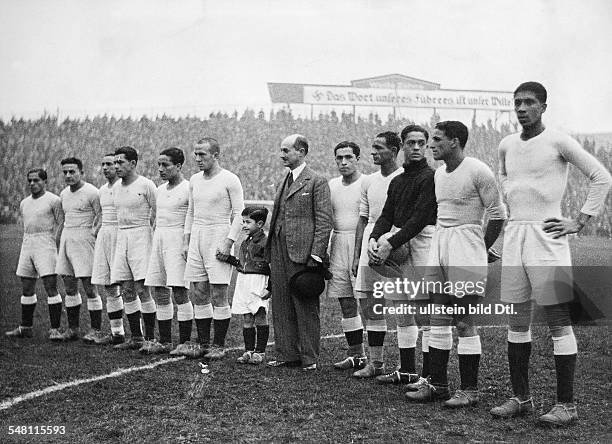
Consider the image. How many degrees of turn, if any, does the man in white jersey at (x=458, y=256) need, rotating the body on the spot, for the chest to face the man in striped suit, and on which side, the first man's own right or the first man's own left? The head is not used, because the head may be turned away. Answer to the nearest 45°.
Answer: approximately 90° to the first man's own right

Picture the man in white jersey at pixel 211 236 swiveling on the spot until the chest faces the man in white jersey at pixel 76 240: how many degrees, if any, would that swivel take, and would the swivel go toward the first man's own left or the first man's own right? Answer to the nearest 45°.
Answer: approximately 90° to the first man's own right

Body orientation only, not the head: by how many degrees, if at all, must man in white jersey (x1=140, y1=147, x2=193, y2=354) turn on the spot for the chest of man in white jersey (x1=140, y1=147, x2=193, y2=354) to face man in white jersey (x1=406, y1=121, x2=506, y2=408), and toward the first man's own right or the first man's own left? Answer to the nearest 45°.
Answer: approximately 90° to the first man's own left

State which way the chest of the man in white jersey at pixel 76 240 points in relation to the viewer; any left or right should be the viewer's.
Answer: facing the viewer and to the left of the viewer

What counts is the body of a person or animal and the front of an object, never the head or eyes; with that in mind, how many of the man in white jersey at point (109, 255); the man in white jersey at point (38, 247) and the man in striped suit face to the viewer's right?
0

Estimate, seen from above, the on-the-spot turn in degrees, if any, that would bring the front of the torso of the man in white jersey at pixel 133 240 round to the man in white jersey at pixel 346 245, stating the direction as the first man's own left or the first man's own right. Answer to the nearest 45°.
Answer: approximately 90° to the first man's own left

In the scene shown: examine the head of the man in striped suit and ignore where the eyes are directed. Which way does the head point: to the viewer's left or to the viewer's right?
to the viewer's left

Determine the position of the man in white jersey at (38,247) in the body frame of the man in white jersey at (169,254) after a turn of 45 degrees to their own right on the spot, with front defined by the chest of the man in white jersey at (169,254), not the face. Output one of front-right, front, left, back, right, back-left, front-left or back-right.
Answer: front-right
